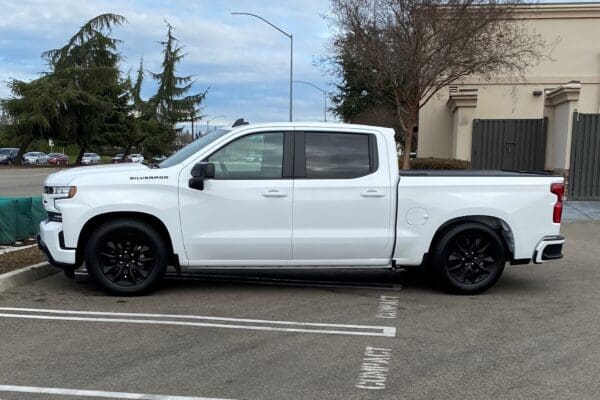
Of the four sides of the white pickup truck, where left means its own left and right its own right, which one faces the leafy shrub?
right

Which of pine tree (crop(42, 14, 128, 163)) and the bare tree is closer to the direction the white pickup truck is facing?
the pine tree

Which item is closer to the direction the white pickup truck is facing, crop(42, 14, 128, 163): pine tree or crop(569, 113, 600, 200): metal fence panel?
the pine tree

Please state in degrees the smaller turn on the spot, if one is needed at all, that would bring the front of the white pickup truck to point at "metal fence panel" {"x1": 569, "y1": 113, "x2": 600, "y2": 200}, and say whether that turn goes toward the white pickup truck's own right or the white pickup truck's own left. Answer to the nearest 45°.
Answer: approximately 135° to the white pickup truck's own right

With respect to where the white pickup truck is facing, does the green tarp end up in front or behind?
in front

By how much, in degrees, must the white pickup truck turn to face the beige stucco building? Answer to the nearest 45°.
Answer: approximately 135° to its right

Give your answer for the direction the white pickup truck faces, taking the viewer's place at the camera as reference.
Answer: facing to the left of the viewer

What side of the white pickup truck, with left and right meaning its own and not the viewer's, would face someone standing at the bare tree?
right

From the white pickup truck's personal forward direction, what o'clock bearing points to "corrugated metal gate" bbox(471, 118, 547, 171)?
The corrugated metal gate is roughly at 4 o'clock from the white pickup truck.
